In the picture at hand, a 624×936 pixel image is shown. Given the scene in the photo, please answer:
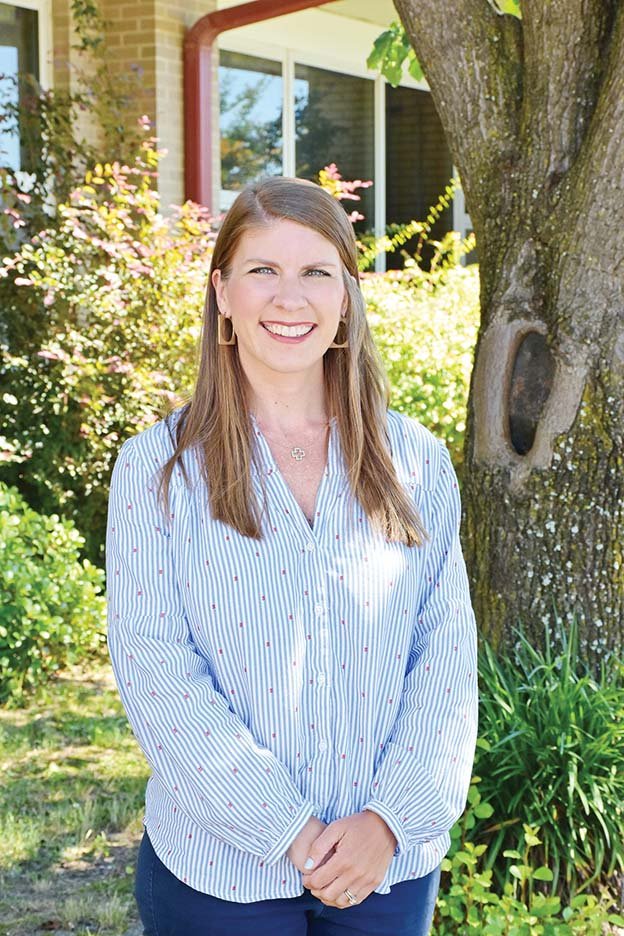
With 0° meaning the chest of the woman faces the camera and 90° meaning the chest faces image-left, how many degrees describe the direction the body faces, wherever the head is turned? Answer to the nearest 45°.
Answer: approximately 0°

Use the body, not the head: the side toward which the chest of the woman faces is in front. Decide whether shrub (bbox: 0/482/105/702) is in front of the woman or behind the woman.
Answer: behind

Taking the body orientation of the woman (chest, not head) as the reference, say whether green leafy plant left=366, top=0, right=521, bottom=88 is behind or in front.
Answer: behind

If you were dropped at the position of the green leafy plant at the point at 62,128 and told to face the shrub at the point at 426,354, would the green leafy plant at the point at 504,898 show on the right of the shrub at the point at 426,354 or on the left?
right

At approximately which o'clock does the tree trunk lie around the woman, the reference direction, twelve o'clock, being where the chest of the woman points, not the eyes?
The tree trunk is roughly at 7 o'clock from the woman.

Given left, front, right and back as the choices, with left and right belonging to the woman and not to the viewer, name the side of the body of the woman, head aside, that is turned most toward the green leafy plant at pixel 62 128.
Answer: back

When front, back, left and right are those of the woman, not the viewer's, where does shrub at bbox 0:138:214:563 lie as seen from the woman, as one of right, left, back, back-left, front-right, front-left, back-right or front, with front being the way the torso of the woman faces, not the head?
back

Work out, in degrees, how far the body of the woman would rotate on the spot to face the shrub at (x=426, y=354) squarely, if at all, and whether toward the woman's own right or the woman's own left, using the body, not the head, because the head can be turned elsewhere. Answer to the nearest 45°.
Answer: approximately 180°

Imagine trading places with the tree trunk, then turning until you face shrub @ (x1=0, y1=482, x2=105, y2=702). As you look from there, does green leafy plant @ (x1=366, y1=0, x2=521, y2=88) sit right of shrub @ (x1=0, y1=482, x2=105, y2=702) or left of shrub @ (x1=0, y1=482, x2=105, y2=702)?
right
